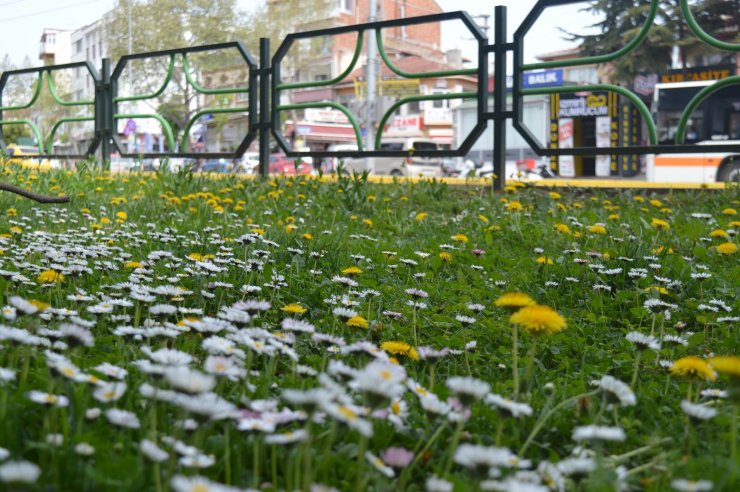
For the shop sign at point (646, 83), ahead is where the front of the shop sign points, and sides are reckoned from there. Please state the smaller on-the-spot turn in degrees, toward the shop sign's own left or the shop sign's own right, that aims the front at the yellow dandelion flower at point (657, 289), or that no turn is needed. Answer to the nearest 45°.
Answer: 0° — it already faces it

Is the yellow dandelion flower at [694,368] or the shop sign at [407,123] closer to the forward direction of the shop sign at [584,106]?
the yellow dandelion flower

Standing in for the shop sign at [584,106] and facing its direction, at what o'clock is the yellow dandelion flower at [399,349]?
The yellow dandelion flower is roughly at 12 o'clock from the shop sign.

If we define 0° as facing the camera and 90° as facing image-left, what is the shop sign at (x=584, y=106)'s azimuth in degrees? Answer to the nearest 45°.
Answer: approximately 0°

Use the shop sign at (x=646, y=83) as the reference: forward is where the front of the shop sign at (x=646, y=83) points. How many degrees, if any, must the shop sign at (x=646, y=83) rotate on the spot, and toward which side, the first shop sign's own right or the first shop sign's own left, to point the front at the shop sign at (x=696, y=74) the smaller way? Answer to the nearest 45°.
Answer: approximately 45° to the first shop sign's own left

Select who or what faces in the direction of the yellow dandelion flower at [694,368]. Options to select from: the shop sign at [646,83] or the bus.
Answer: the shop sign
